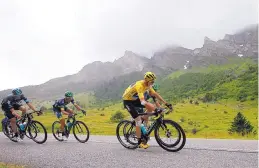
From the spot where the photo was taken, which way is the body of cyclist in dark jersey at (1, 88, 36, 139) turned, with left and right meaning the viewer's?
facing the viewer and to the right of the viewer

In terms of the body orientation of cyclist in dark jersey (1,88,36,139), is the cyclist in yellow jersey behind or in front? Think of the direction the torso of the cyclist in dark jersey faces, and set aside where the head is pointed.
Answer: in front
